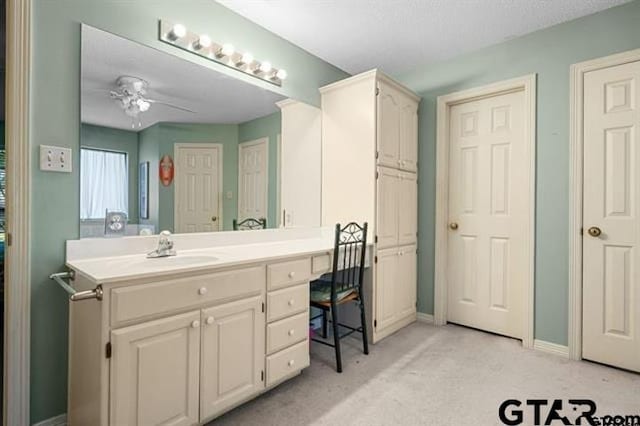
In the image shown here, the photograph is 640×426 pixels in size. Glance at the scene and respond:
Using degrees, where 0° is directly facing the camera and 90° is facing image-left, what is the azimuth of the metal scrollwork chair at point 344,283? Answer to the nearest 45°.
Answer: approximately 135°

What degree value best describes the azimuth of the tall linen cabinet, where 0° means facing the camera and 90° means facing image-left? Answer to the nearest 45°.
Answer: approximately 315°

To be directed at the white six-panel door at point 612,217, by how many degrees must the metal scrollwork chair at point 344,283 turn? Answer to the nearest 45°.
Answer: approximately 135° to its right

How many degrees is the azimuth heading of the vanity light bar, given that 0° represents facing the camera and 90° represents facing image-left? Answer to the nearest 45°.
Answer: approximately 315°

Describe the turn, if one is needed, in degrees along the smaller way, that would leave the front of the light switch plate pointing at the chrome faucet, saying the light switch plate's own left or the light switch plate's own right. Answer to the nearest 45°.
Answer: approximately 90° to the light switch plate's own left

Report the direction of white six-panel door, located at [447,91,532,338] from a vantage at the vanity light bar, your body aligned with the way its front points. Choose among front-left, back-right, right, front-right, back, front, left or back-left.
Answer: front-left

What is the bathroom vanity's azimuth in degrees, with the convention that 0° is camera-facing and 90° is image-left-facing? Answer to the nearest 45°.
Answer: approximately 315°

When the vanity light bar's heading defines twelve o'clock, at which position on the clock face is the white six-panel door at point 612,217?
The white six-panel door is roughly at 11 o'clock from the vanity light bar.

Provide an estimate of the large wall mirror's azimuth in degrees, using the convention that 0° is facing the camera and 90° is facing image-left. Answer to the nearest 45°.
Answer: approximately 315°

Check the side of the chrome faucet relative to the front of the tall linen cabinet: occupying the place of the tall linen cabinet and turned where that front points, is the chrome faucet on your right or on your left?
on your right

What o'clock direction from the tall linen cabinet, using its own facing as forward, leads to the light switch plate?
The light switch plate is roughly at 3 o'clock from the tall linen cabinet.

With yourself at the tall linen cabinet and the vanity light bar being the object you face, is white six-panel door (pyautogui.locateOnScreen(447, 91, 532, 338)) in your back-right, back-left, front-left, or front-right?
back-left

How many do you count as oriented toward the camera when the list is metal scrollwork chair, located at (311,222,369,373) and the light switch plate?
1
